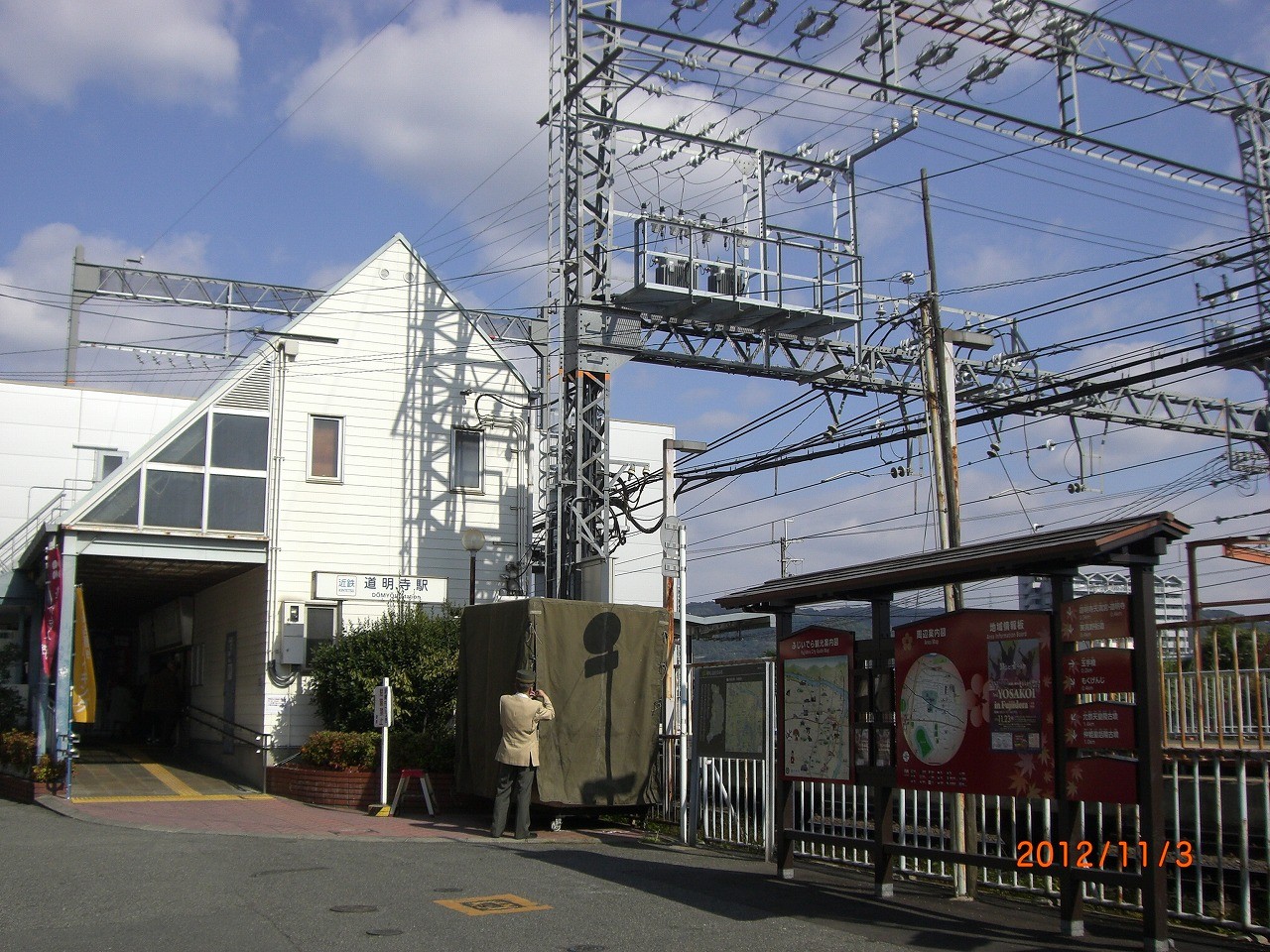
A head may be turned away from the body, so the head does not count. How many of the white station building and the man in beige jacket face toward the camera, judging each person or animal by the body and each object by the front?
1

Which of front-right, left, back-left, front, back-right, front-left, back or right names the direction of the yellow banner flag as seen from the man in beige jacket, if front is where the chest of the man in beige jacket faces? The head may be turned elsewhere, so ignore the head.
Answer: left

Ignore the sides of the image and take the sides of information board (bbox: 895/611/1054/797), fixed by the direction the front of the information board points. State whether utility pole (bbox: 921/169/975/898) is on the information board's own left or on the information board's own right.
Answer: on the information board's own right

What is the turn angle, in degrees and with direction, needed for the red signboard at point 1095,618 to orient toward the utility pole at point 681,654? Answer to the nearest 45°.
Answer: approximately 90° to its right

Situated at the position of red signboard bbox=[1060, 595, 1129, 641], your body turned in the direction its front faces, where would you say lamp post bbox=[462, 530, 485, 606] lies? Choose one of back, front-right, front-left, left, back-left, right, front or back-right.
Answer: right

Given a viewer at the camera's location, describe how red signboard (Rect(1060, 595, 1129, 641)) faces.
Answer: facing the viewer and to the left of the viewer

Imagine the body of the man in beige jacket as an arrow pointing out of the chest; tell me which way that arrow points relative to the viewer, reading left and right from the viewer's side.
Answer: facing away from the viewer and to the right of the viewer

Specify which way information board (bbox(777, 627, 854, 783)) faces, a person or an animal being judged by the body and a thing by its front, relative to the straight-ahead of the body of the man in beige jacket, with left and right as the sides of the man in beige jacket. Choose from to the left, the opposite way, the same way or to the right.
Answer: the opposite way

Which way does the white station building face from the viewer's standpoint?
toward the camera

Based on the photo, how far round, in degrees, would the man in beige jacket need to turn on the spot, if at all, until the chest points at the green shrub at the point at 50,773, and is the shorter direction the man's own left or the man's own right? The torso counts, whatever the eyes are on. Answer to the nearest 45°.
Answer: approximately 90° to the man's own left

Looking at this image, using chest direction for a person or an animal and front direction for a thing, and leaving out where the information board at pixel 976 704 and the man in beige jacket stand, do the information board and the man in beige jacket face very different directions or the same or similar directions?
very different directions

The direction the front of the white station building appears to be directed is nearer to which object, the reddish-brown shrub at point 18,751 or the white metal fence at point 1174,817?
the white metal fence

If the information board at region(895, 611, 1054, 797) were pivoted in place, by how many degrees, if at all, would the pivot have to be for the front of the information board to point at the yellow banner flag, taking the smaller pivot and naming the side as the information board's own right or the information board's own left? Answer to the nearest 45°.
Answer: approximately 90° to the information board's own right
